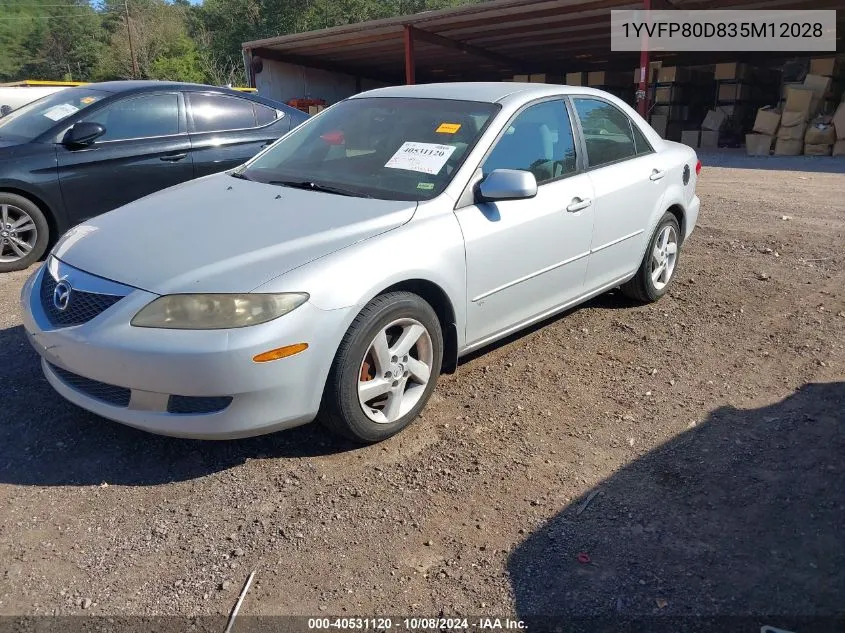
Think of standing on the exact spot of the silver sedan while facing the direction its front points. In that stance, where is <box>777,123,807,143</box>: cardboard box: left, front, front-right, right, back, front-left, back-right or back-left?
back

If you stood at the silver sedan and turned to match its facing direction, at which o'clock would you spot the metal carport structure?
The metal carport structure is roughly at 5 o'clock from the silver sedan.

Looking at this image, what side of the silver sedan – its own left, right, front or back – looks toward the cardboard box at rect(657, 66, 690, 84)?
back

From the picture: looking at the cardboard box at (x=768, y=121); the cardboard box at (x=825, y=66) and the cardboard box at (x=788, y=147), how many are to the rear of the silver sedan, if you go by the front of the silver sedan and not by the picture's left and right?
3

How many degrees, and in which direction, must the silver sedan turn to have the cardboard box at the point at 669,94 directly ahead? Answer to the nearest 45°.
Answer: approximately 180°

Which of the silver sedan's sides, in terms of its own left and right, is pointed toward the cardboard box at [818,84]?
back

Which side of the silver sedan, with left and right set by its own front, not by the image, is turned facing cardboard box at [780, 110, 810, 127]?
back

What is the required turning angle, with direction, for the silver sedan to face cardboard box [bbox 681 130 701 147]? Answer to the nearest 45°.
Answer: approximately 180°

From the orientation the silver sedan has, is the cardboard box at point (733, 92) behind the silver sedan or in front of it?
behind

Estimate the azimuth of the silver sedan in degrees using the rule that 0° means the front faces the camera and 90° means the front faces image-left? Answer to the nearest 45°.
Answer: approximately 45°

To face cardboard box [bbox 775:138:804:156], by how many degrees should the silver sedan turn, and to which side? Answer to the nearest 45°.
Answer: approximately 180°

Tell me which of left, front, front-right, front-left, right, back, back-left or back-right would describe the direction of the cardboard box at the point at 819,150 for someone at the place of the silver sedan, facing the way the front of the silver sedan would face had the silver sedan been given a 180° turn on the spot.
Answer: front

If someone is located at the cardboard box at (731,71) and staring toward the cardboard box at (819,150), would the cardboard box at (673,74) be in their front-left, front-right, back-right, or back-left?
back-right

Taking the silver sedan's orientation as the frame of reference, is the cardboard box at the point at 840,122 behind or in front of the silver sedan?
behind

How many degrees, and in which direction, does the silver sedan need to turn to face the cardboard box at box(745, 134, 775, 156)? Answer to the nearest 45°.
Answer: approximately 180°
